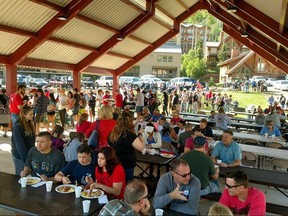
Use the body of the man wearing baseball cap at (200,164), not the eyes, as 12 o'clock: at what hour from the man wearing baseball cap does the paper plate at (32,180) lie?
The paper plate is roughly at 7 o'clock from the man wearing baseball cap.

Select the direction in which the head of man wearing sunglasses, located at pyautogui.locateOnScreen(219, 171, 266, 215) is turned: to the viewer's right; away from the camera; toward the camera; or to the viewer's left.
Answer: to the viewer's left

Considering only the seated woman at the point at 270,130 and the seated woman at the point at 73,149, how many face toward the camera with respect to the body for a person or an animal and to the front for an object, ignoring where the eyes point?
1

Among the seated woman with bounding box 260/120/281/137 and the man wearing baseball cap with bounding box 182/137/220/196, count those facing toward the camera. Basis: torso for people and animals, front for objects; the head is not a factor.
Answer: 1

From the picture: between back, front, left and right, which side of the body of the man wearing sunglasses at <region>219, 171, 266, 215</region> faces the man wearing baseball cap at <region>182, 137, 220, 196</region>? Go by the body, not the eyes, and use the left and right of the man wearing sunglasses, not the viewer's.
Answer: right

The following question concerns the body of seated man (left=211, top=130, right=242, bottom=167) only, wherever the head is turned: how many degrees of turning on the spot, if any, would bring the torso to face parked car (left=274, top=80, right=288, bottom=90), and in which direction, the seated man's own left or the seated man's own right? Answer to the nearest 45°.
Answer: approximately 135° to the seated man's own right

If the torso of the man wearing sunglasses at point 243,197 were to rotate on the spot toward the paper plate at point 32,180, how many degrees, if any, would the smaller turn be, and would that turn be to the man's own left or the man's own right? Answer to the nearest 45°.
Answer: approximately 45° to the man's own right

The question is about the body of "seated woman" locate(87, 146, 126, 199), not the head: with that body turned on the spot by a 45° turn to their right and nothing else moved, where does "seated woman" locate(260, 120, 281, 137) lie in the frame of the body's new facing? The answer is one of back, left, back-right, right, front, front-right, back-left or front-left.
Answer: back-right
